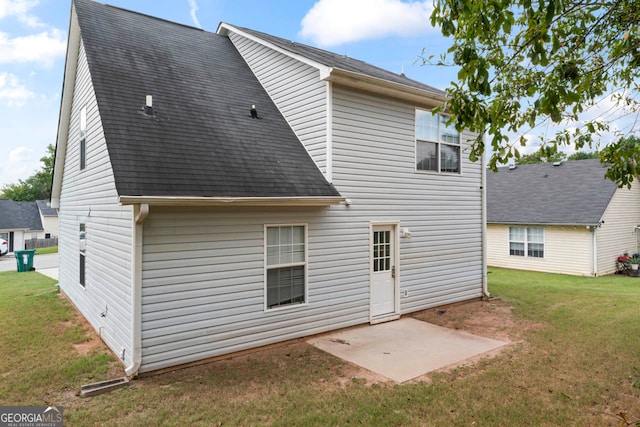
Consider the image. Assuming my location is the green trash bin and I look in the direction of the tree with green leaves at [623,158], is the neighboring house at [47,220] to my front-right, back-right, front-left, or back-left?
back-left

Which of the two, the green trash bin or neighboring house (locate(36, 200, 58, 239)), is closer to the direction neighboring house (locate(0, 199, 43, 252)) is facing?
the green trash bin

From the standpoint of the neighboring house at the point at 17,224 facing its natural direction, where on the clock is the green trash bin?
The green trash bin is roughly at 12 o'clock from the neighboring house.

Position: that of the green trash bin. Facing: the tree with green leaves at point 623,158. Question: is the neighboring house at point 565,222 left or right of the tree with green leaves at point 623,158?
left

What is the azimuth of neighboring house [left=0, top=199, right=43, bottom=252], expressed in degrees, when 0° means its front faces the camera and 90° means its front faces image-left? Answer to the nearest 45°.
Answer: approximately 0°
